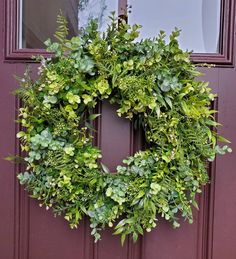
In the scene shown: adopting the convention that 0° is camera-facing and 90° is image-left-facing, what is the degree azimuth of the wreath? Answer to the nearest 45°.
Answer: approximately 0°

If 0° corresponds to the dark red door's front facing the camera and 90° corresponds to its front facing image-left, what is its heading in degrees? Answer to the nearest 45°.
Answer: approximately 0°
